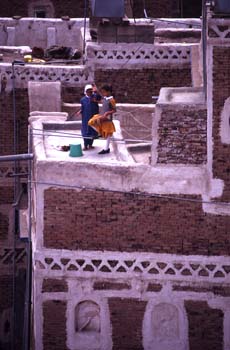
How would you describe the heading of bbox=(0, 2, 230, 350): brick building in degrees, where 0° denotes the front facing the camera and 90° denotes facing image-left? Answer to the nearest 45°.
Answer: approximately 0°

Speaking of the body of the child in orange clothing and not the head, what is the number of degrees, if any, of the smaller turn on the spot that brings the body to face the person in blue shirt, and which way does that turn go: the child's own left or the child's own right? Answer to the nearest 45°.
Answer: approximately 90° to the child's own right

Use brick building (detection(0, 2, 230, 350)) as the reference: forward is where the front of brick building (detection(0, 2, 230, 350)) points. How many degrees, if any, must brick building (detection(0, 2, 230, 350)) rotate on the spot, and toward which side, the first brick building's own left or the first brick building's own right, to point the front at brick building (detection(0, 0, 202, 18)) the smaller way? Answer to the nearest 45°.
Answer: approximately 180°
